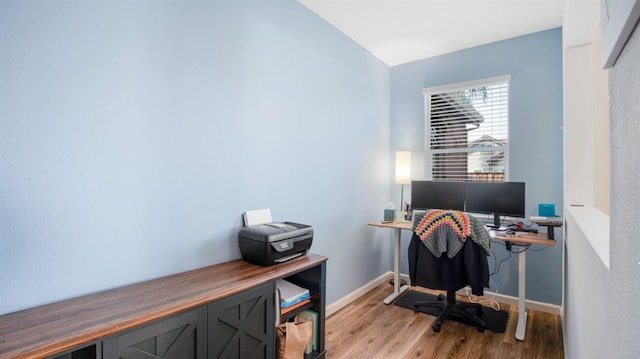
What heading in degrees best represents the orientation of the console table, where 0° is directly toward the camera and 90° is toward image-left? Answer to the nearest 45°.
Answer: approximately 315°

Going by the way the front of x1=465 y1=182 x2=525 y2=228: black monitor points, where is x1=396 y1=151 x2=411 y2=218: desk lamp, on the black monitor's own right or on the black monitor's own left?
on the black monitor's own right

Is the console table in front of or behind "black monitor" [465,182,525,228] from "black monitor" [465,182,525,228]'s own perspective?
in front

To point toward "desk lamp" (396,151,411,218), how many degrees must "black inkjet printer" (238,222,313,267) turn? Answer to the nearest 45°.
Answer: approximately 90° to its left

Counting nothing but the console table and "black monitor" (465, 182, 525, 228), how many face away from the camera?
0

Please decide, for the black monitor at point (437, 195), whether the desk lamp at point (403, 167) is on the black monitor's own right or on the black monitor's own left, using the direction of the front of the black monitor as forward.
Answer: on the black monitor's own right

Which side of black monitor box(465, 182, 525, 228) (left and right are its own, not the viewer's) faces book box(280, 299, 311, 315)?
front

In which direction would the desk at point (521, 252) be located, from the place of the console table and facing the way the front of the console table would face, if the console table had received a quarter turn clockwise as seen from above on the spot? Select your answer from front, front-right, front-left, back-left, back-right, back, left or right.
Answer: back-left

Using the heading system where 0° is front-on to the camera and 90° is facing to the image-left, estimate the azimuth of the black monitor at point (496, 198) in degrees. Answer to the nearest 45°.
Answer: approximately 45°

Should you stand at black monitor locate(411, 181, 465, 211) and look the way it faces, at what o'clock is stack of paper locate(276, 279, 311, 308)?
The stack of paper is roughly at 1 o'clock from the black monitor.

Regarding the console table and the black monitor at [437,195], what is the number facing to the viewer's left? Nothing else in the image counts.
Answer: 0

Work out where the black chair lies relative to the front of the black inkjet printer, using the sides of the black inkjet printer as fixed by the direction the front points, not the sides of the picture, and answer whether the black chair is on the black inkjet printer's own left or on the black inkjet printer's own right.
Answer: on the black inkjet printer's own left

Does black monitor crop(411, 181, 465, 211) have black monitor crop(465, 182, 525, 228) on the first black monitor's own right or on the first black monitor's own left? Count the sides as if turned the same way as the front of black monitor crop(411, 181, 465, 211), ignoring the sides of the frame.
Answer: on the first black monitor's own left
